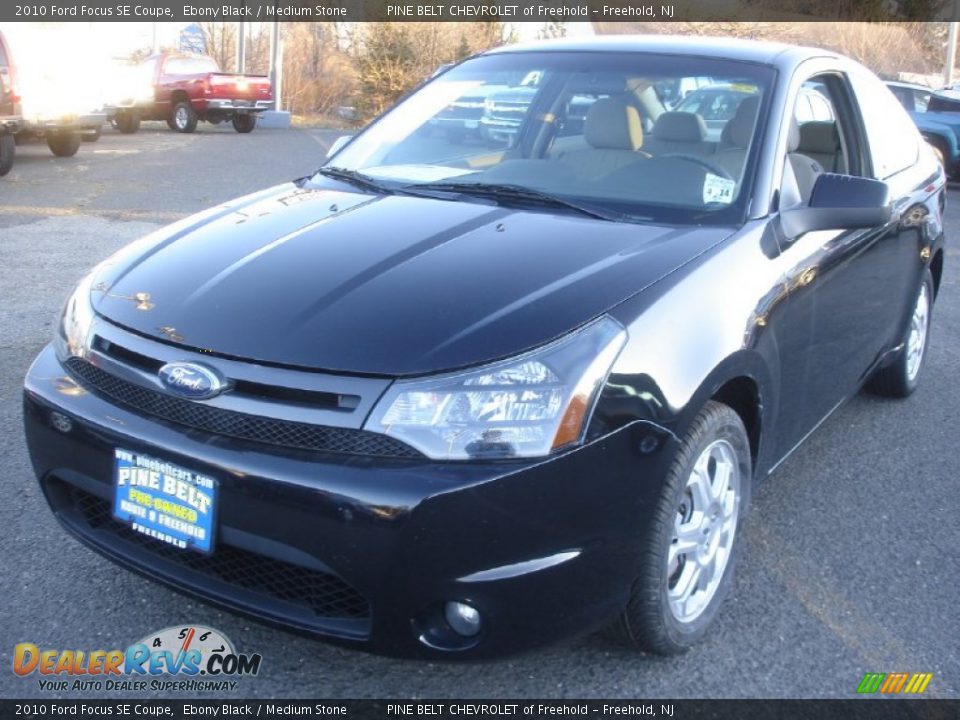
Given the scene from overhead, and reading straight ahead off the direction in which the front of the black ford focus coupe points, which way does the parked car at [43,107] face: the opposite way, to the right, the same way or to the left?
to the right

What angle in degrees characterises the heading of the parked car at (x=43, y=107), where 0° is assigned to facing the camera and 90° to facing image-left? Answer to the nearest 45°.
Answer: approximately 135°

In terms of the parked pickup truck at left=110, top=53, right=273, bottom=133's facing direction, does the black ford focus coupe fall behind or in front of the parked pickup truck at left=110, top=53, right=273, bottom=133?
behind

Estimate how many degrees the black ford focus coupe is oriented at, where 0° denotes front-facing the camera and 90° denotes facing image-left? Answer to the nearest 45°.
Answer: approximately 45°

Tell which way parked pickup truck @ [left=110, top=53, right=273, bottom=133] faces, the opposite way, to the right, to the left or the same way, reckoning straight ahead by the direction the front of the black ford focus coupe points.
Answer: to the right

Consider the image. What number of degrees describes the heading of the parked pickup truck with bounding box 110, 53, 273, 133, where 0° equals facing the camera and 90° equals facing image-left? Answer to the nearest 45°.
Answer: approximately 135°
